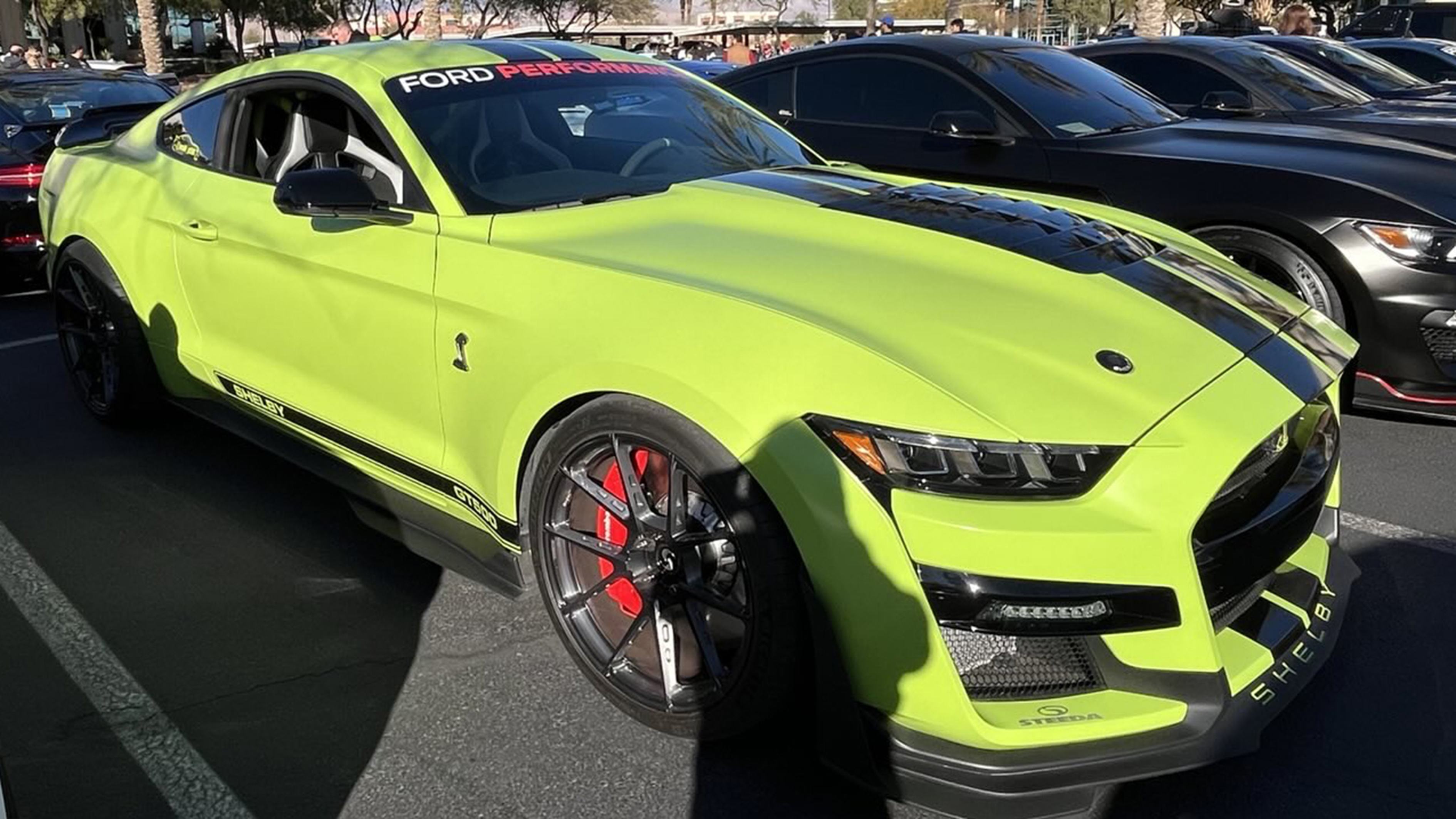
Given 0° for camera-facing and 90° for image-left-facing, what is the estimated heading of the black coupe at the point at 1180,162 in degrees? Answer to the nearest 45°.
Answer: approximately 315°

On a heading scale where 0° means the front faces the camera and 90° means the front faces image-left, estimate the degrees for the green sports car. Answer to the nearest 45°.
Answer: approximately 315°

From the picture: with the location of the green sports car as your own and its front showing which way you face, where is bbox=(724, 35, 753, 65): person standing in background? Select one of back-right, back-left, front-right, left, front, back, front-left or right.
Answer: back-left

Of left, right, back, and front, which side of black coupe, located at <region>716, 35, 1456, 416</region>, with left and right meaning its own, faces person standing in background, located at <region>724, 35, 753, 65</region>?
back

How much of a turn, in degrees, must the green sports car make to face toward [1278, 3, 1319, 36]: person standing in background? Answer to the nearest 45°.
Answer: approximately 90° to its left

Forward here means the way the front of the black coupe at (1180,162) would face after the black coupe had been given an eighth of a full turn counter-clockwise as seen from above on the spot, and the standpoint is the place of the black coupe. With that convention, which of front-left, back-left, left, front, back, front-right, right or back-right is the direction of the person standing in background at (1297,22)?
left

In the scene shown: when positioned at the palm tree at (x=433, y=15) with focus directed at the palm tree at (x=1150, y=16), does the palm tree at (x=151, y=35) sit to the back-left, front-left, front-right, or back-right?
back-right

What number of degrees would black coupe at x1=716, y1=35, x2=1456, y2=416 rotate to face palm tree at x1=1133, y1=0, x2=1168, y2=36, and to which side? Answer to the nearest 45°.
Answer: approximately 135° to its left

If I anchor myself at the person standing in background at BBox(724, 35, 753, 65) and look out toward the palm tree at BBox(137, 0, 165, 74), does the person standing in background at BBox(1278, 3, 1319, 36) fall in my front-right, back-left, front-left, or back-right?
back-left

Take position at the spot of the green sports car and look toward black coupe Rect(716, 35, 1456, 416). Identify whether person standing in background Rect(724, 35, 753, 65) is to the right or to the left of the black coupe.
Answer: left
